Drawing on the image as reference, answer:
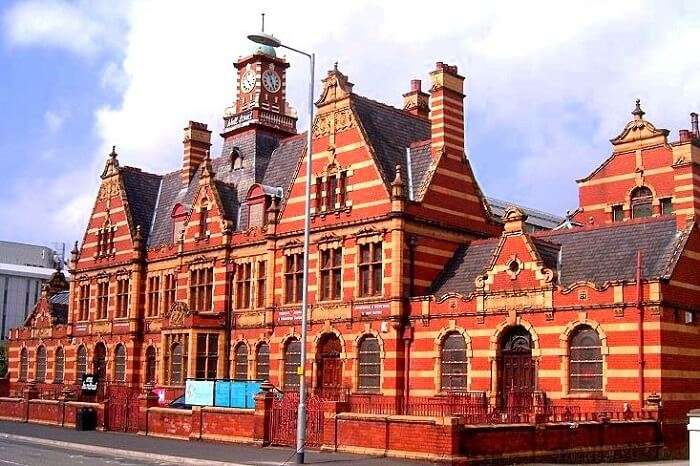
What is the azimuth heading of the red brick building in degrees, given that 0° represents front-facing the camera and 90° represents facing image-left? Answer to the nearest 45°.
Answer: approximately 45°

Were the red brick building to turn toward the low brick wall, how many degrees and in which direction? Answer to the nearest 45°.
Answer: approximately 45° to its left

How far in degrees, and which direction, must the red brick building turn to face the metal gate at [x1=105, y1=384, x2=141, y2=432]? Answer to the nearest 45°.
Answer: approximately 45° to its right

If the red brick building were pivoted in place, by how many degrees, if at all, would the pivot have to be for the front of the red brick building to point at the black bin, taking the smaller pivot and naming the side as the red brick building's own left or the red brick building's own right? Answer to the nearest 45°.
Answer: approximately 45° to the red brick building's own right
